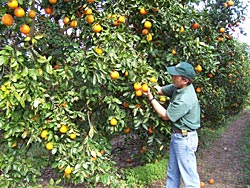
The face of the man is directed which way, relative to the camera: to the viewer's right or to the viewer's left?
to the viewer's left

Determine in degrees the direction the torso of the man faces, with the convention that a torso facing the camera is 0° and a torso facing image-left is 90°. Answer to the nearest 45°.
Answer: approximately 90°

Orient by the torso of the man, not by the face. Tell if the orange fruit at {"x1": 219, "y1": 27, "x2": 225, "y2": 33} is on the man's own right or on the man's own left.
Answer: on the man's own right
